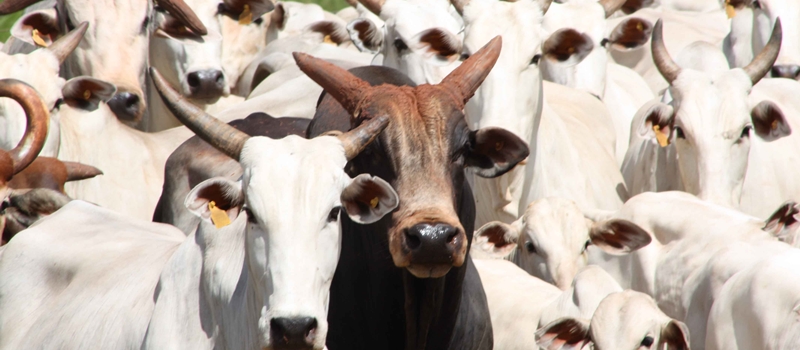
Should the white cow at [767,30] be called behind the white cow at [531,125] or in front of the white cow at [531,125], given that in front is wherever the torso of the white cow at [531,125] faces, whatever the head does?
behind

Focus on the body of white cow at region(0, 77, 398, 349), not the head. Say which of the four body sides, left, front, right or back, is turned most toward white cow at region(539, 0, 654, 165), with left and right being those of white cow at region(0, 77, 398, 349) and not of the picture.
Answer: left

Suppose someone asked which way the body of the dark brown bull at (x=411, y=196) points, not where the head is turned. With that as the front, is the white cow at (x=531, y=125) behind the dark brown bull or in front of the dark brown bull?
behind

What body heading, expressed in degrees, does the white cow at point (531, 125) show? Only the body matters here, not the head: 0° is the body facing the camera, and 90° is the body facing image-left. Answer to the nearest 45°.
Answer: approximately 45°

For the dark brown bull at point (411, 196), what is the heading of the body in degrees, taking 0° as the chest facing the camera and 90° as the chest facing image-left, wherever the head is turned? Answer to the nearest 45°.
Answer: approximately 0°

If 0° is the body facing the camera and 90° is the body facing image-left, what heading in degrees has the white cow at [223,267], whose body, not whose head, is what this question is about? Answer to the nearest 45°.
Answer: approximately 315°
